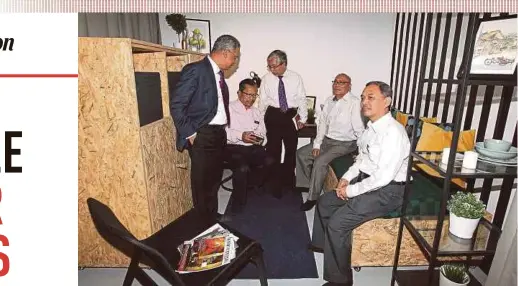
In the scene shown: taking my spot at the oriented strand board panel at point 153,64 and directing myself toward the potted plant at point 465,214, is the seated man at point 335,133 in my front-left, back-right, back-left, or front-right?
front-left

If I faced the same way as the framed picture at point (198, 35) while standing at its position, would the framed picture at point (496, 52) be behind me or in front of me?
in front

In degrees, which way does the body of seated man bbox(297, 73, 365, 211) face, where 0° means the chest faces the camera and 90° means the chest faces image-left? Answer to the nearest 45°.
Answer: approximately 45°

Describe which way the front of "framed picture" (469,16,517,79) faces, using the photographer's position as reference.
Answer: facing the viewer and to the left of the viewer

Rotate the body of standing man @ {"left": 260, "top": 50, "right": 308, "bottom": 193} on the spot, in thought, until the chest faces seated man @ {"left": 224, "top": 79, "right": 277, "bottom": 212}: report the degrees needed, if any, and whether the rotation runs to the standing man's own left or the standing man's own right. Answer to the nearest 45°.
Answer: approximately 45° to the standing man's own right

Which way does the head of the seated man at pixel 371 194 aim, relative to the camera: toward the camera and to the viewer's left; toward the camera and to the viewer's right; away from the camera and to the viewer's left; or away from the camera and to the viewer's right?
toward the camera and to the viewer's left

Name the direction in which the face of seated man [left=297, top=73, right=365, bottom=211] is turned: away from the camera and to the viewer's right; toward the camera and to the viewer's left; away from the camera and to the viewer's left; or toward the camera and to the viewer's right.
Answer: toward the camera and to the viewer's left

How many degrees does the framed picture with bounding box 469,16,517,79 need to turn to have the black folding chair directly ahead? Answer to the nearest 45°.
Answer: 0° — it already faces it

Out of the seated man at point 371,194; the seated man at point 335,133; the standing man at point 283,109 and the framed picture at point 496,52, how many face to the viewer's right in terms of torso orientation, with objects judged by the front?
0

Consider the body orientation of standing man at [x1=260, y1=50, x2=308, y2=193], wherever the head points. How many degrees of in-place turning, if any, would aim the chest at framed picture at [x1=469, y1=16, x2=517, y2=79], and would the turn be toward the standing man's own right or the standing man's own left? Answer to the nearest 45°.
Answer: approximately 45° to the standing man's own left

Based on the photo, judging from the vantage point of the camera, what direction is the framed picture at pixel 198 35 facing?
facing the viewer and to the right of the viewer

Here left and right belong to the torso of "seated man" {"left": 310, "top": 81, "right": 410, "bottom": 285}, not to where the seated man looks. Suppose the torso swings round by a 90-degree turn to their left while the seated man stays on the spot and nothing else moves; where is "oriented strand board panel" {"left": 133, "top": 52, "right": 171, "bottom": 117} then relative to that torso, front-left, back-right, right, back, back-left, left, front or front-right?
back-right

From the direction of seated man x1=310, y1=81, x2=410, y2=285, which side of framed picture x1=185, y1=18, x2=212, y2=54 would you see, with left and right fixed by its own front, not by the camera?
front

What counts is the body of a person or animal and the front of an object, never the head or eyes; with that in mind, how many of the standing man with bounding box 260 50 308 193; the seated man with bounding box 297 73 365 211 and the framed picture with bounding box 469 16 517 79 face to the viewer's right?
0

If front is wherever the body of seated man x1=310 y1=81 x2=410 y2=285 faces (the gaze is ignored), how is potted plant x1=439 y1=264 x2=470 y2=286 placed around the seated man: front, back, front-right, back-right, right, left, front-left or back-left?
left

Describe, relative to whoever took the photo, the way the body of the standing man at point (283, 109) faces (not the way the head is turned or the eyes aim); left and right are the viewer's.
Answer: facing the viewer
